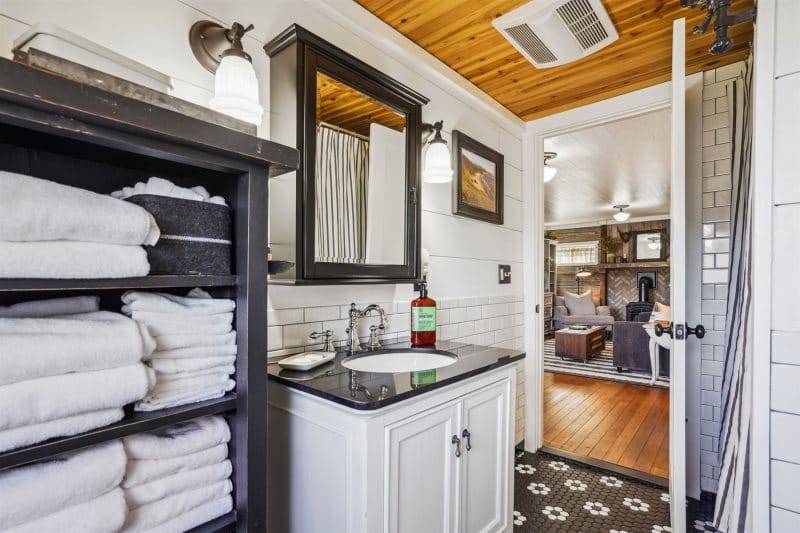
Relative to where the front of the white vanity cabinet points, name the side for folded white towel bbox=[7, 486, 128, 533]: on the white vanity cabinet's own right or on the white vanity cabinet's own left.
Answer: on the white vanity cabinet's own right

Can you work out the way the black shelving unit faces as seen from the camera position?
facing the viewer and to the right of the viewer

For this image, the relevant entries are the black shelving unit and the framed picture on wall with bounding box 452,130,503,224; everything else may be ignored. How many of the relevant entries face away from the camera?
0

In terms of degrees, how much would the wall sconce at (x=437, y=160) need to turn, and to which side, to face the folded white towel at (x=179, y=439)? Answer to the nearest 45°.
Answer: approximately 90° to its right

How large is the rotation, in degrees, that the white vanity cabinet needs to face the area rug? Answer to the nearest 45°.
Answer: approximately 90° to its left

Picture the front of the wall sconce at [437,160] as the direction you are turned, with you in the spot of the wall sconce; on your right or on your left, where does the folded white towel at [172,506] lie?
on your right

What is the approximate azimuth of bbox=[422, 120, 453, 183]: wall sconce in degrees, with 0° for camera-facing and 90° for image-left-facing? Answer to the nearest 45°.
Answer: approximately 315°

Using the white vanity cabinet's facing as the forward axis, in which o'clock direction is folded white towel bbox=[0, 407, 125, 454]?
The folded white towel is roughly at 3 o'clock from the white vanity cabinet.

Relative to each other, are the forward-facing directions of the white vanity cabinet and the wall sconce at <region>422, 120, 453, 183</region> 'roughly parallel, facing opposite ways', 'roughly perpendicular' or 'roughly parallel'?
roughly parallel
